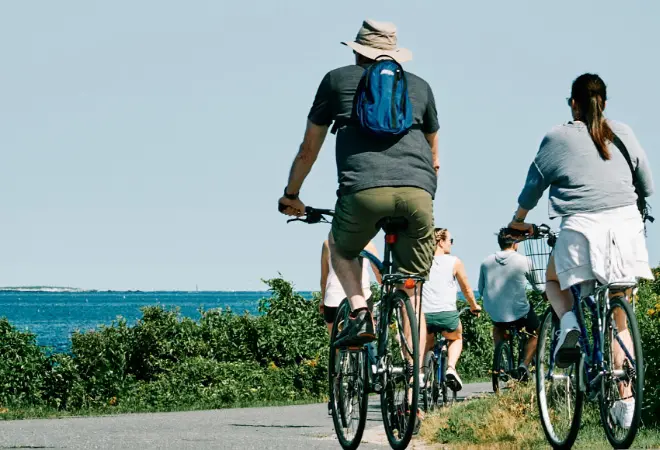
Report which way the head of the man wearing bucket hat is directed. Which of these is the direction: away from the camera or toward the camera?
away from the camera

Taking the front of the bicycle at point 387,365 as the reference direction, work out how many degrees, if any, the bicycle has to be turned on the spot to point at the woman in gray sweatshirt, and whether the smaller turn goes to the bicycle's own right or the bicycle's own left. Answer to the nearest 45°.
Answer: approximately 90° to the bicycle's own right

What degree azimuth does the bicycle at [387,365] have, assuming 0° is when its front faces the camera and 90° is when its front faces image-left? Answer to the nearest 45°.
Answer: approximately 180°

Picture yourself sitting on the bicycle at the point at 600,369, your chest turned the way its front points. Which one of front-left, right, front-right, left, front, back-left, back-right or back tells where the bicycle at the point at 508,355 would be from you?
front-right

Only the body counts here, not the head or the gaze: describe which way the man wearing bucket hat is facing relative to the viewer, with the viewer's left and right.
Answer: facing away from the viewer

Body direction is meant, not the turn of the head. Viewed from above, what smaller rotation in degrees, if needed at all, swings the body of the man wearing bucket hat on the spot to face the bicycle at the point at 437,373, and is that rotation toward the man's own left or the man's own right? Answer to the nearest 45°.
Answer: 0° — they already face it

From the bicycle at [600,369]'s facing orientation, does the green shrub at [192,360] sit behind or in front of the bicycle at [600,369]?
in front

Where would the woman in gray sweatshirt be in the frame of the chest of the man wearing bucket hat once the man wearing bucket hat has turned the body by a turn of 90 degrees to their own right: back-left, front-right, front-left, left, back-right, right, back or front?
front

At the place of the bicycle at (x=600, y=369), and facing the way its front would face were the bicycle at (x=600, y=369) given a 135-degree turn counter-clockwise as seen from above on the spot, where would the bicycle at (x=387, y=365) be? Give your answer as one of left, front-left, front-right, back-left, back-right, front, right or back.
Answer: right

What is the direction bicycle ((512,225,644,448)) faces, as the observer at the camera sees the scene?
facing away from the viewer and to the left of the viewer
